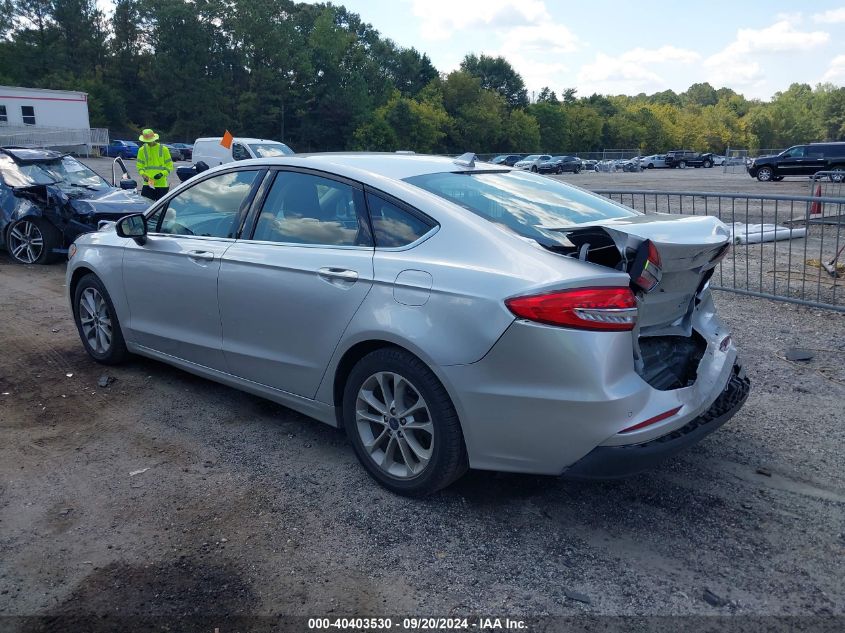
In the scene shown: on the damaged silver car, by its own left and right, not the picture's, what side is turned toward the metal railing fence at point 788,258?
right

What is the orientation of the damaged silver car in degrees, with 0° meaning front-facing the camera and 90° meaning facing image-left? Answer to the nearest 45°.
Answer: approximately 135°

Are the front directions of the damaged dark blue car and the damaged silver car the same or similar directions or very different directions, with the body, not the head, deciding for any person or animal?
very different directions

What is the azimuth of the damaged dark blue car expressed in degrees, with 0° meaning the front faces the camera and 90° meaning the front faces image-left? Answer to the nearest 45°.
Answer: approximately 315°

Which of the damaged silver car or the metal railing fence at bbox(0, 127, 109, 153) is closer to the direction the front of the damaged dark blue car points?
the damaged silver car

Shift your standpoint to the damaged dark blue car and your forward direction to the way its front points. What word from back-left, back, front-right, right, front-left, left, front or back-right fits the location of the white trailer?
back-left

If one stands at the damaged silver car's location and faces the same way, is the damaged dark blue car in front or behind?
in front

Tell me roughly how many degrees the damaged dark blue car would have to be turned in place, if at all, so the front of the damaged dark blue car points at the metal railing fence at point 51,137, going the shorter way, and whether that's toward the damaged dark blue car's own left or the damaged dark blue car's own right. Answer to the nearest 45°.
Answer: approximately 135° to the damaged dark blue car's own left
